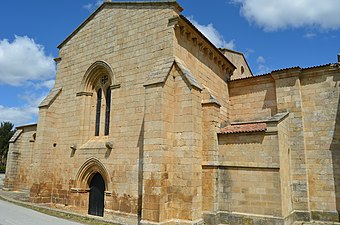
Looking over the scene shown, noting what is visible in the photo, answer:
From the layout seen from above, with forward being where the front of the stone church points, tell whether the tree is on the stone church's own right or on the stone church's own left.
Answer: on the stone church's own right

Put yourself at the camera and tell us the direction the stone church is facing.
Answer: facing the viewer and to the left of the viewer
